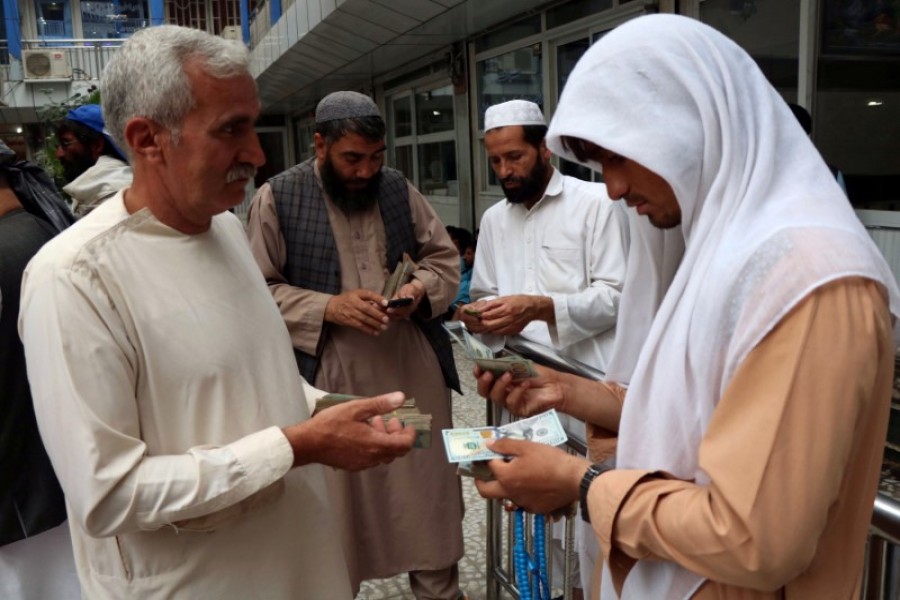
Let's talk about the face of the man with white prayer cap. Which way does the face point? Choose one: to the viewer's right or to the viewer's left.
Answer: to the viewer's left

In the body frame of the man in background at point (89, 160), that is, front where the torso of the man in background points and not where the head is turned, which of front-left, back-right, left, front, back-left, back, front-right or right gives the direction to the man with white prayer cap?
back-left

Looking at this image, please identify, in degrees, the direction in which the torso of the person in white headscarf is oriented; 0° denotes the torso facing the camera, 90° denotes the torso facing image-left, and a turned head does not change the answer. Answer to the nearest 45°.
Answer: approximately 90°

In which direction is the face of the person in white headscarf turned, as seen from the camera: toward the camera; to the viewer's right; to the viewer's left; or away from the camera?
to the viewer's left

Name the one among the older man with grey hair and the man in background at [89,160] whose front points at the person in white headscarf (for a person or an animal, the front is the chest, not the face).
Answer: the older man with grey hair

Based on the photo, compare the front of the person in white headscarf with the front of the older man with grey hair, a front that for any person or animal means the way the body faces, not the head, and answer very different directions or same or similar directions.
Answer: very different directions

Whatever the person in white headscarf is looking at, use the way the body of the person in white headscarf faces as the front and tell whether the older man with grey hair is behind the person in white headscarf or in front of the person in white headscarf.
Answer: in front

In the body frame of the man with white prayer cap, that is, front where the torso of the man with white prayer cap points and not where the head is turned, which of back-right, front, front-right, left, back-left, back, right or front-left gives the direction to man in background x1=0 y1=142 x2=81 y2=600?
front

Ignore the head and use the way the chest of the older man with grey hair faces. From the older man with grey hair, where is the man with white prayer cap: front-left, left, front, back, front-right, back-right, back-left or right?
left

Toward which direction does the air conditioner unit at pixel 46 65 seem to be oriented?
toward the camera
